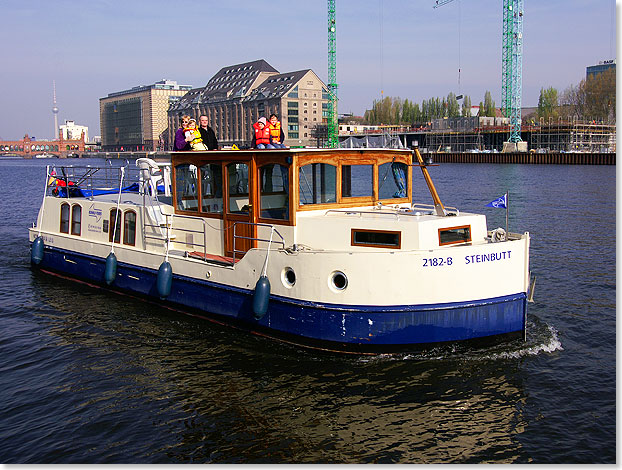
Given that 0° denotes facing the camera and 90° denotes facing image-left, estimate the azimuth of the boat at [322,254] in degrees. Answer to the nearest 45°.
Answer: approximately 315°

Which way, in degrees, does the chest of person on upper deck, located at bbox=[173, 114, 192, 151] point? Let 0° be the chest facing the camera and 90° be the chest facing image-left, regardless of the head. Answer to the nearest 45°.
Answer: approximately 315°
